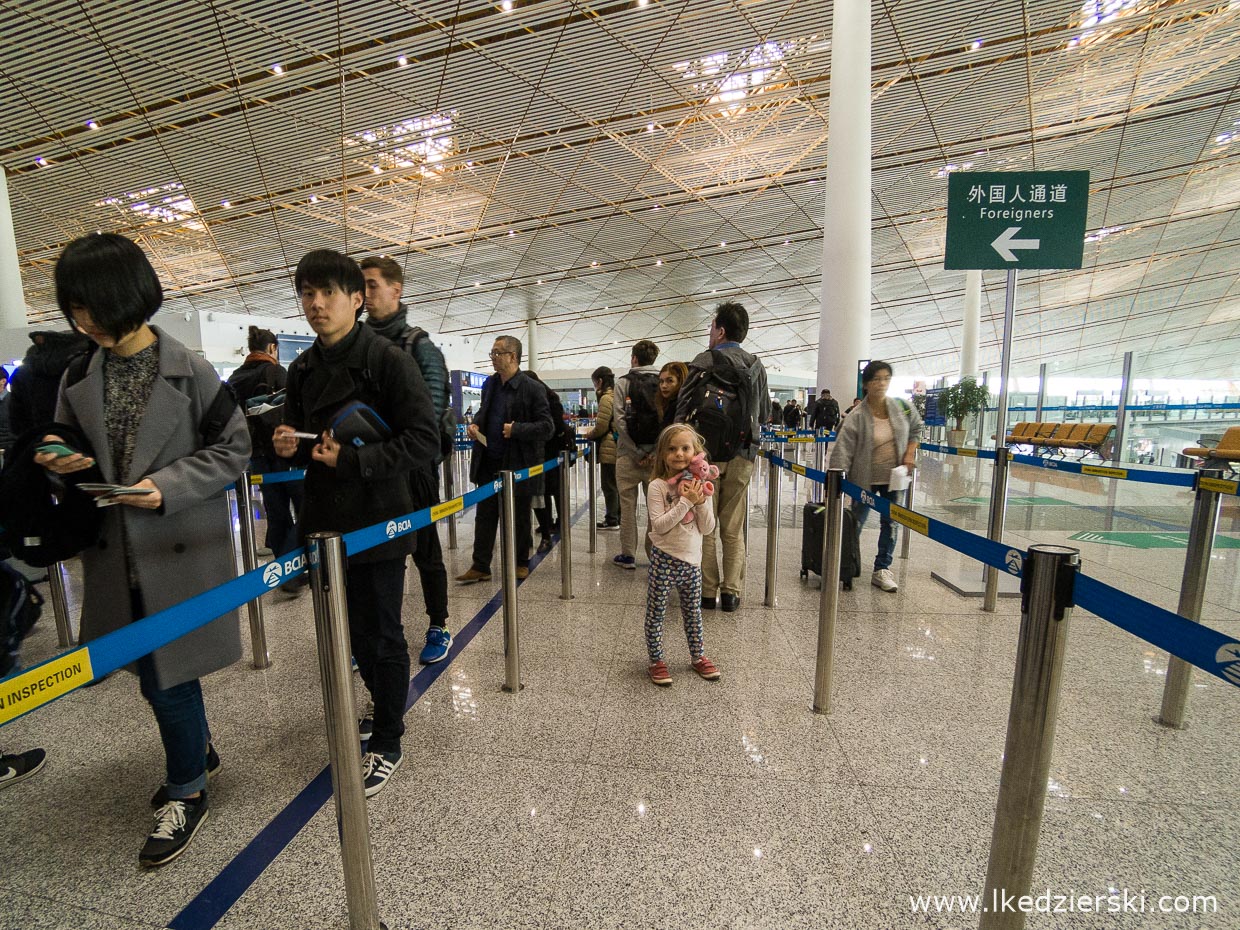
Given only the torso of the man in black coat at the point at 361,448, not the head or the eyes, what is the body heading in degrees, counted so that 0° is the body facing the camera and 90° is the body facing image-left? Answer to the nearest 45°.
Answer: approximately 45°

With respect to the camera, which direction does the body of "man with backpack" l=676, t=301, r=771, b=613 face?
away from the camera

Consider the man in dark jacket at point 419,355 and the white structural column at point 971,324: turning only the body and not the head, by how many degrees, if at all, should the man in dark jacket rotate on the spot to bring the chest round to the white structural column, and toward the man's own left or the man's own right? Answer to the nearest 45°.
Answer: approximately 180°

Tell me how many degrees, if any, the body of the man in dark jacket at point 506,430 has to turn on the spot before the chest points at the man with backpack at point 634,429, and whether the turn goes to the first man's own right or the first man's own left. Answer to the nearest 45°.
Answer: approximately 135° to the first man's own left

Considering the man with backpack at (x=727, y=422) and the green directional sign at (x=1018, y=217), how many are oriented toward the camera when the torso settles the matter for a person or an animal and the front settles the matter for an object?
1

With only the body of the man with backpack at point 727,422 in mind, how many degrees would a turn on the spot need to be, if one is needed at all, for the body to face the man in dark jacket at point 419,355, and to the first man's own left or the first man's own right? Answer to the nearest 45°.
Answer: approximately 135° to the first man's own left

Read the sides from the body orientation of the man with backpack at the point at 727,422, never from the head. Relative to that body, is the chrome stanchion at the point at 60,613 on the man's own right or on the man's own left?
on the man's own left

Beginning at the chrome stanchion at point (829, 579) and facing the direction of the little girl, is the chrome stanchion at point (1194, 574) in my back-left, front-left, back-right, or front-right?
back-right
